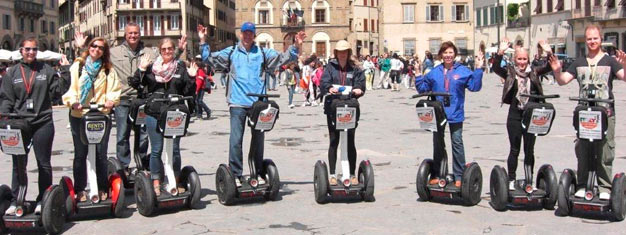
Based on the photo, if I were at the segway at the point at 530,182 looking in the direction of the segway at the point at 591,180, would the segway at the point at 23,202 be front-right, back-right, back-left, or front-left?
back-right

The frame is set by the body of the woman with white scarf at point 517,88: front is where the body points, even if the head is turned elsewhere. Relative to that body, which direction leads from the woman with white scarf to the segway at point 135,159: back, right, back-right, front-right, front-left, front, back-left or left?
right

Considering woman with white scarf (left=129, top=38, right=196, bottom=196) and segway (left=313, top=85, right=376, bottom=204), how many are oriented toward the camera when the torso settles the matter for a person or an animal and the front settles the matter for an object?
2

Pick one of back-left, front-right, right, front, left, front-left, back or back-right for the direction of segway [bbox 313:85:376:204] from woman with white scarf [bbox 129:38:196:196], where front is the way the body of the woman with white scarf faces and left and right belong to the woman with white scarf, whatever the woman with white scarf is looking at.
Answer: left

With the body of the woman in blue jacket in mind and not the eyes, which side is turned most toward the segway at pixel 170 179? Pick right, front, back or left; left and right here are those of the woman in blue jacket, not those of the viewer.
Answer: right

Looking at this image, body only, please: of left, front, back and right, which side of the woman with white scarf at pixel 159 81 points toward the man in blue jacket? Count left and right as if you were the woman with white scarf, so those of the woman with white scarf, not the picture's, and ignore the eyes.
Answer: left

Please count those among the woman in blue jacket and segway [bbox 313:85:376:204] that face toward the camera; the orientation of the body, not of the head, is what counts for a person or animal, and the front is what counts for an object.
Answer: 2

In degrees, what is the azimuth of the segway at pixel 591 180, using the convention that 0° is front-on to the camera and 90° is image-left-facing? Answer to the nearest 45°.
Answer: approximately 0°
